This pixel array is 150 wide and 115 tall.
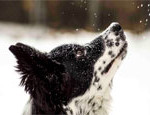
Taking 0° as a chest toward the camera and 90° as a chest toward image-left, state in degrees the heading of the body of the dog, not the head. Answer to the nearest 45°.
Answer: approximately 270°
